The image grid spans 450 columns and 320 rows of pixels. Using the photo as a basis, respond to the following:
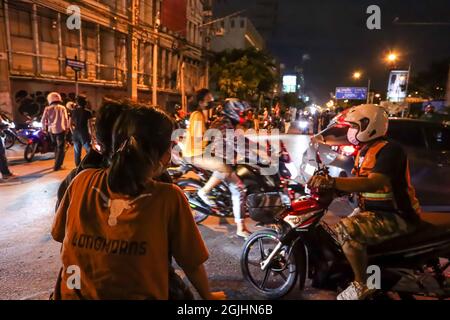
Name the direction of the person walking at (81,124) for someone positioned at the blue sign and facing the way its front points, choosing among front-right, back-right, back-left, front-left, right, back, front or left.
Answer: front

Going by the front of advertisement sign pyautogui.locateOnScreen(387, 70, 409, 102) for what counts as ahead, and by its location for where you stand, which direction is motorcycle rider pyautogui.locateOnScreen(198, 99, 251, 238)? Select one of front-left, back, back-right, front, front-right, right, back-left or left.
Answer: front

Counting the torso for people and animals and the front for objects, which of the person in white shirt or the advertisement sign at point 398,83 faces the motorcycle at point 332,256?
the advertisement sign

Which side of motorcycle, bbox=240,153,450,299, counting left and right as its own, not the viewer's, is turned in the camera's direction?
left

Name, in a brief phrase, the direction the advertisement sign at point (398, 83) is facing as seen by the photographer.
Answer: facing the viewer

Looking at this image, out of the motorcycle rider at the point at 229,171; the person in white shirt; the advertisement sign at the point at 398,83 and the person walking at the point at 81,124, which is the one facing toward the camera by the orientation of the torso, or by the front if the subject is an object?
the advertisement sign

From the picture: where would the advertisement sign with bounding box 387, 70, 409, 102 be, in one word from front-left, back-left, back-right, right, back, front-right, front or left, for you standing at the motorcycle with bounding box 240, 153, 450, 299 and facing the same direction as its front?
right

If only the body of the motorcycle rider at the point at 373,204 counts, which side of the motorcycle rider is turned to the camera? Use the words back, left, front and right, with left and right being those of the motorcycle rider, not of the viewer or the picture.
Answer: left

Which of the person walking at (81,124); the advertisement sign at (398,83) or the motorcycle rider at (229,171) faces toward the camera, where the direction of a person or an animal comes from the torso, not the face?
the advertisement sign

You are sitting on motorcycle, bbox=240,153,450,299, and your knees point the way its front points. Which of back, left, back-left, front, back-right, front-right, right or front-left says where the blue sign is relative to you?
right

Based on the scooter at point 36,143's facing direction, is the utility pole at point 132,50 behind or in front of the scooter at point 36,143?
behind
